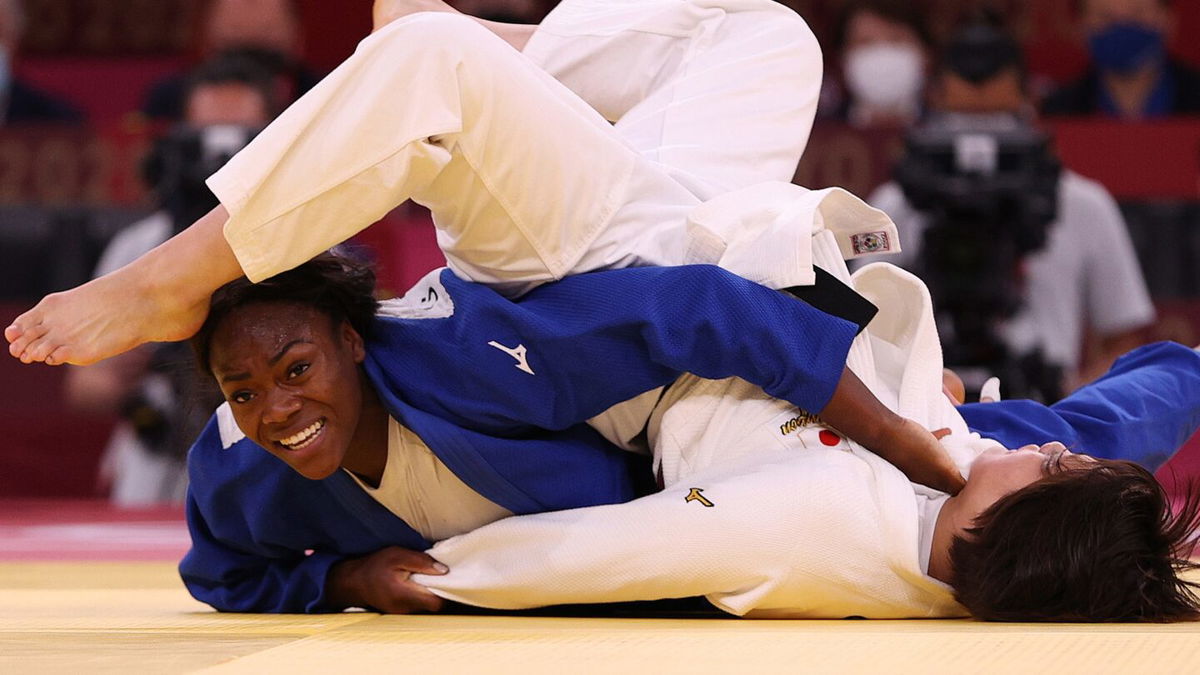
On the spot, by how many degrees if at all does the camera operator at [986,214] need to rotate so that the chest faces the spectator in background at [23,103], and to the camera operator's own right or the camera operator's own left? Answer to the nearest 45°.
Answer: approximately 90° to the camera operator's own right

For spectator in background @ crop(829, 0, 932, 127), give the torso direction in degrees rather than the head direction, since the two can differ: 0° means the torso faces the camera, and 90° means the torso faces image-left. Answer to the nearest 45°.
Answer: approximately 0°

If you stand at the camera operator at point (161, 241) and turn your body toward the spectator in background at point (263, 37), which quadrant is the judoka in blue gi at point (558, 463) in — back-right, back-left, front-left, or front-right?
back-right

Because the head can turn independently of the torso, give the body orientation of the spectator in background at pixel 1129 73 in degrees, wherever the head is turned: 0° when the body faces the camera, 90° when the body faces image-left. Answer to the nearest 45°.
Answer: approximately 0°

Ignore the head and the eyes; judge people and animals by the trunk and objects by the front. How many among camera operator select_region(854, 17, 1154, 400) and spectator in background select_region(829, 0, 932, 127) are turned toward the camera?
2

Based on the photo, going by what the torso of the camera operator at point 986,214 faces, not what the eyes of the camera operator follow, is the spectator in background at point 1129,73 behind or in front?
behind

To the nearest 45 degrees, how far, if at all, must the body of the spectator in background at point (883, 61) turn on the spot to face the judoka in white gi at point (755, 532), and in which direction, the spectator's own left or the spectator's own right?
0° — they already face them

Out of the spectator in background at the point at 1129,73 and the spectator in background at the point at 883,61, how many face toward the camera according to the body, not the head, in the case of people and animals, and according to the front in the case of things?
2
